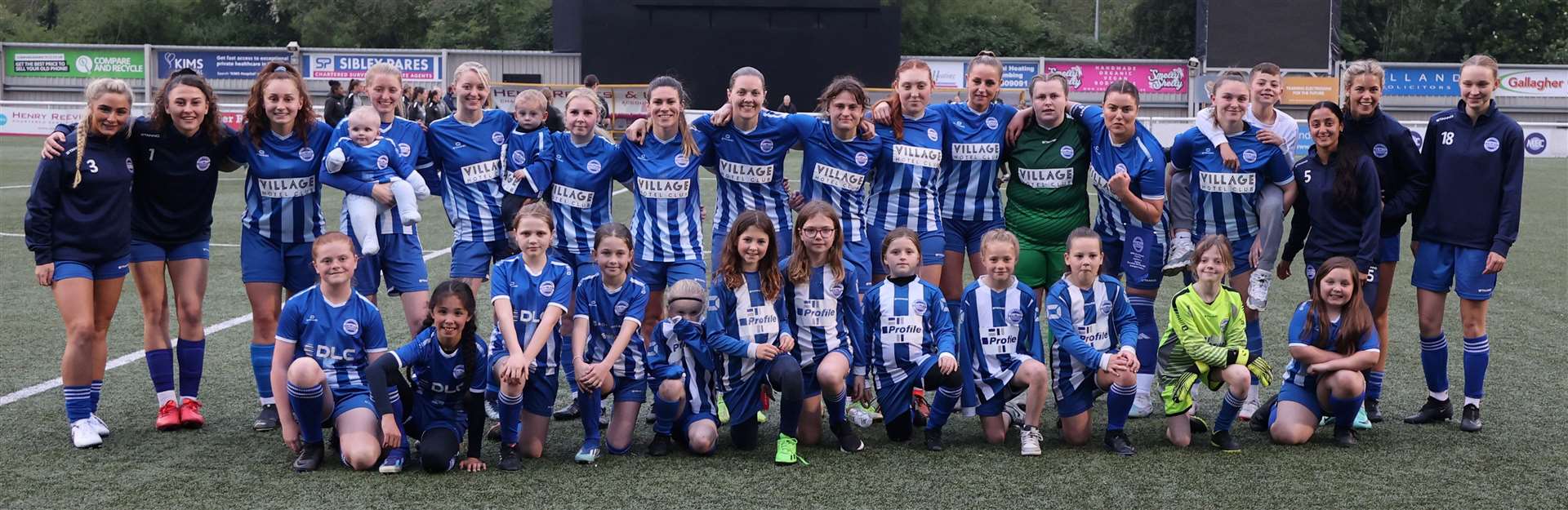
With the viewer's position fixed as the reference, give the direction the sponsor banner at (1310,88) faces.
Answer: facing the viewer

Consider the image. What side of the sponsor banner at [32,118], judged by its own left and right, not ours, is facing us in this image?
front

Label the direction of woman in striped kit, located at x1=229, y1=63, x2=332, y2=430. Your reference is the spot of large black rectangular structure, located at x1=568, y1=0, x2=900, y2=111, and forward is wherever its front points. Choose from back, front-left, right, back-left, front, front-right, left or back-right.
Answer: front

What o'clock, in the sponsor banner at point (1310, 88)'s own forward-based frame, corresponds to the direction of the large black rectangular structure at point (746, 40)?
The large black rectangular structure is roughly at 2 o'clock from the sponsor banner.

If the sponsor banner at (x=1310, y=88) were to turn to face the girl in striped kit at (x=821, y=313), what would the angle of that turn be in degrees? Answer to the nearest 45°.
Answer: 0° — it already faces them

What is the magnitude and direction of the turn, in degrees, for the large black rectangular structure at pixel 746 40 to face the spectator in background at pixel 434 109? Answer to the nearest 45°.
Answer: approximately 45° to its right

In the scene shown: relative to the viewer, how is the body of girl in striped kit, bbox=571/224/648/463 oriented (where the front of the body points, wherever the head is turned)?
toward the camera

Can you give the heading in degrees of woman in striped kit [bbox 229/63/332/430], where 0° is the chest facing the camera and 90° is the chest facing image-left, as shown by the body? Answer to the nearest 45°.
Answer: approximately 0°

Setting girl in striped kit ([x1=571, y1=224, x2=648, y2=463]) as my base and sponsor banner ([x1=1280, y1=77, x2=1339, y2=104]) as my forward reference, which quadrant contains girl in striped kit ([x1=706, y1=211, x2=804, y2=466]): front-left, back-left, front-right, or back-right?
front-right

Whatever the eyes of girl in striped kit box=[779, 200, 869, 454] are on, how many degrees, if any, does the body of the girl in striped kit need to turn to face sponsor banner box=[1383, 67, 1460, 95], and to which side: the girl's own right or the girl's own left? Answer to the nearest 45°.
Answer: approximately 135° to the girl's own left

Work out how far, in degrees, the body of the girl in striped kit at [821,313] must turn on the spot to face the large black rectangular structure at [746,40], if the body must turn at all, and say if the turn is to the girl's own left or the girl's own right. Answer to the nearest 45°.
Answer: approximately 180°

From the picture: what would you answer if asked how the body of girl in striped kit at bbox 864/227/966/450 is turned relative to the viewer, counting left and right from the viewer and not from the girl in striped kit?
facing the viewer

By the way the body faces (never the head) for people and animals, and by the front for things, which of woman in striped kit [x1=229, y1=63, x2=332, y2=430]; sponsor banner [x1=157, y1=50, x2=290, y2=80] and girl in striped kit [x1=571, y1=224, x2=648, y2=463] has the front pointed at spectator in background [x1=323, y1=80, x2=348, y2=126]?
the sponsor banner
